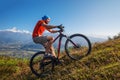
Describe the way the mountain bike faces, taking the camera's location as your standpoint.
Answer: facing to the right of the viewer

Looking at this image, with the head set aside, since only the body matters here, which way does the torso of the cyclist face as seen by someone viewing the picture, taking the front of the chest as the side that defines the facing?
to the viewer's right
